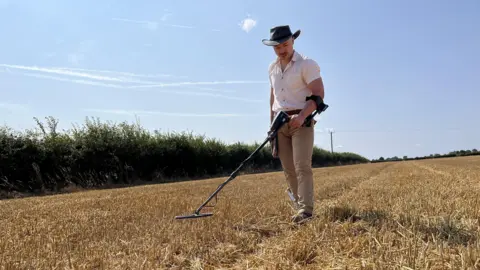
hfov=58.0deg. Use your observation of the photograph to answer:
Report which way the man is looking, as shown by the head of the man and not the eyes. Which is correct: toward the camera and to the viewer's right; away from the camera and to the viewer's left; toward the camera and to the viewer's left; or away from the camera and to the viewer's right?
toward the camera and to the viewer's left

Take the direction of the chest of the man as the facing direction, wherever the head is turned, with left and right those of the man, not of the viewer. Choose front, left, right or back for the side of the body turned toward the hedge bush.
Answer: right

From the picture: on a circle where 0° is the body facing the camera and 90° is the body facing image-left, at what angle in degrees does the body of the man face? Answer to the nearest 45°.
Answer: approximately 45°
